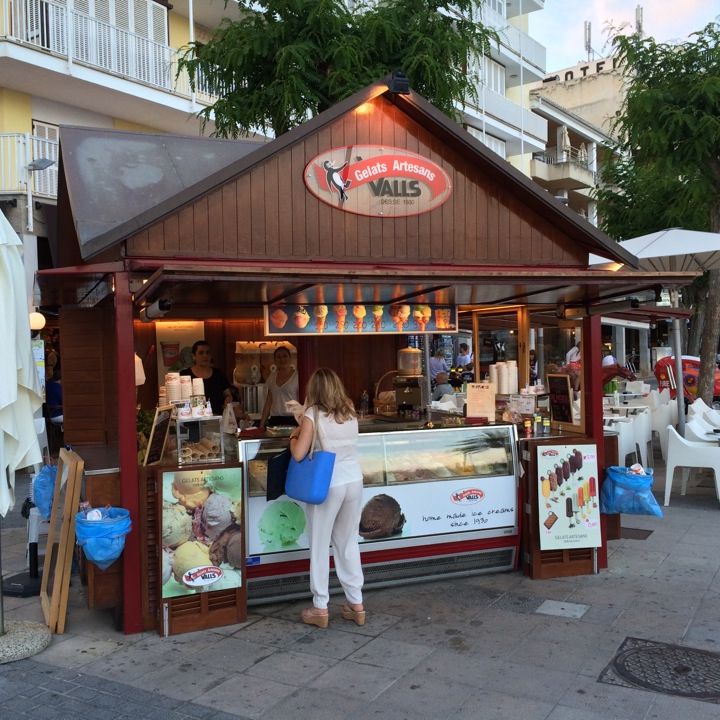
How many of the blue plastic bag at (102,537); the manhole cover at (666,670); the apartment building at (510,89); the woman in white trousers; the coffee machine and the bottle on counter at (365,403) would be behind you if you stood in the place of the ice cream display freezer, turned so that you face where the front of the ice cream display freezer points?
3

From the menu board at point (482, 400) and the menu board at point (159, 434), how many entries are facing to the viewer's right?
0

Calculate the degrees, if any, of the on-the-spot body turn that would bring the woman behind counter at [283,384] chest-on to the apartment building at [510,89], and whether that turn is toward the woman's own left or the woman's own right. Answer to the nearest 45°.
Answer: approximately 135° to the woman's own left

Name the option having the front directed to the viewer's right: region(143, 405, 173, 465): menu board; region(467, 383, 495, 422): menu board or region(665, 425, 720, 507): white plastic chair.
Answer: the white plastic chair

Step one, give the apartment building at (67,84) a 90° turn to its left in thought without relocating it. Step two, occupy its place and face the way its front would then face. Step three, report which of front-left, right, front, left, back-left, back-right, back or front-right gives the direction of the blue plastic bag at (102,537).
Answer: back-right

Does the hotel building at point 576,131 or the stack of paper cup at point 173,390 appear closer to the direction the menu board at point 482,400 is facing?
the stack of paper cup

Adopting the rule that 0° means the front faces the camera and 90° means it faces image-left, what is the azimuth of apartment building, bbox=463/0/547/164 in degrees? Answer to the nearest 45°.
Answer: approximately 315°

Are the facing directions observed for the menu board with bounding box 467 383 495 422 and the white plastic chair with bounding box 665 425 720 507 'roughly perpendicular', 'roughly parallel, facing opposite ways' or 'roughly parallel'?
roughly perpendicular
